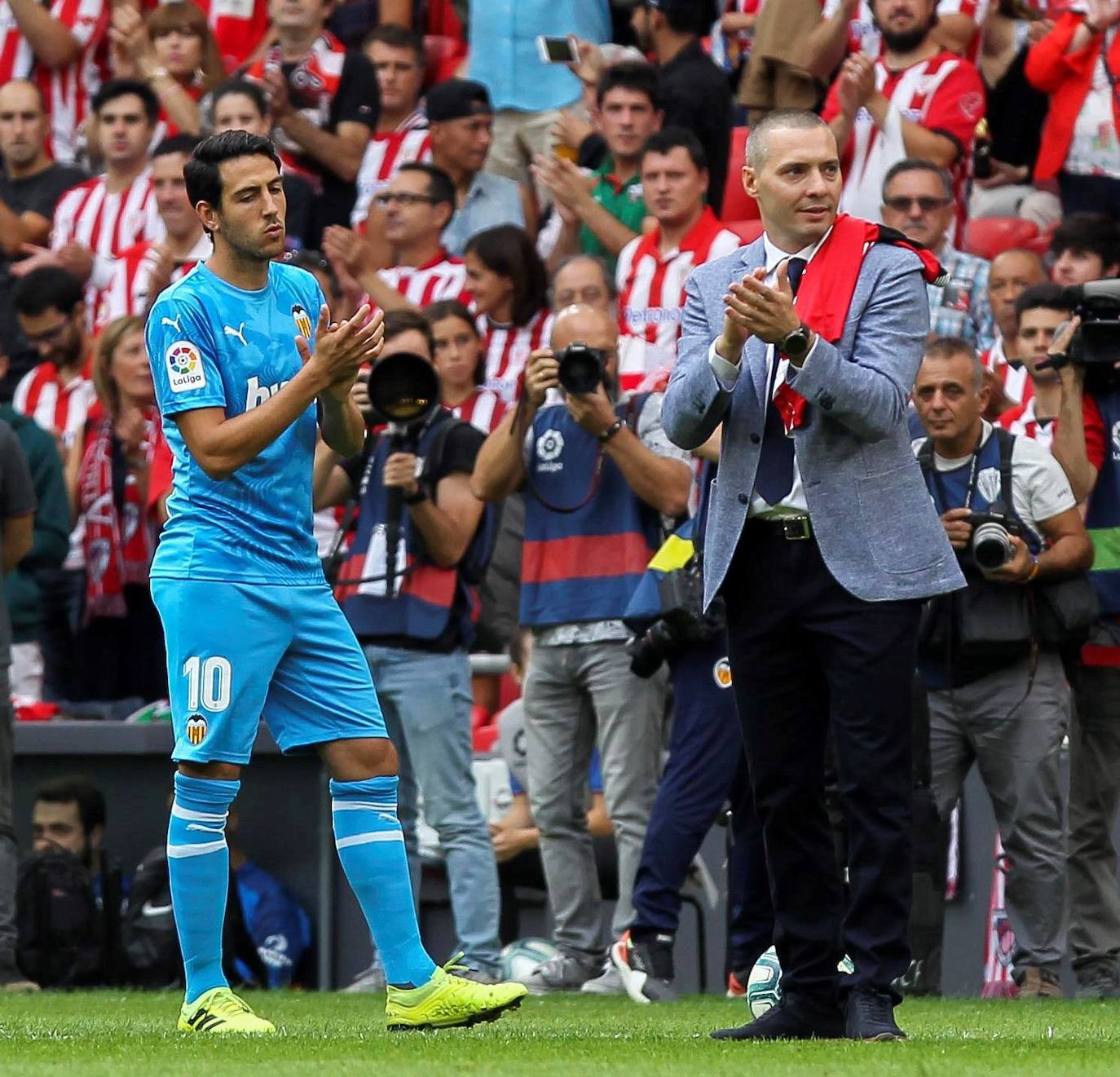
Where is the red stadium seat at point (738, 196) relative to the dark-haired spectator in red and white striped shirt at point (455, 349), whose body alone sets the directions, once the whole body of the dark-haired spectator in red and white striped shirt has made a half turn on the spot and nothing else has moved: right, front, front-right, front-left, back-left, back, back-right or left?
front

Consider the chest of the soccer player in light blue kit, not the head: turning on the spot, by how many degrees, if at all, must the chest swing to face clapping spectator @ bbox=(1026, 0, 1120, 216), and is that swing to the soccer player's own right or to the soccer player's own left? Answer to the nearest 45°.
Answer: approximately 90° to the soccer player's own left

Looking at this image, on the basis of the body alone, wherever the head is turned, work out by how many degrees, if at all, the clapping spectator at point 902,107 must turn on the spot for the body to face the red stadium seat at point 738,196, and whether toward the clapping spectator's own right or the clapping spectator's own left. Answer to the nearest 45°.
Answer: approximately 45° to the clapping spectator's own right

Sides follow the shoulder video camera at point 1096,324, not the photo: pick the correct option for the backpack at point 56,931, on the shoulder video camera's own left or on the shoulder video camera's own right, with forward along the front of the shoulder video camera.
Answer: on the shoulder video camera's own right

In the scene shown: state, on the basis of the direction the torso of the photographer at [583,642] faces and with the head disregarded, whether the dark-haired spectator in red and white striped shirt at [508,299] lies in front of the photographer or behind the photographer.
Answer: behind

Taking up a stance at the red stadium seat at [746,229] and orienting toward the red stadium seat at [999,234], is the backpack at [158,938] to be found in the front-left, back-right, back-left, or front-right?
back-right

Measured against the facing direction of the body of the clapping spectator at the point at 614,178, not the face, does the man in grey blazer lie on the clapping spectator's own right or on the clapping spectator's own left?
on the clapping spectator's own left
